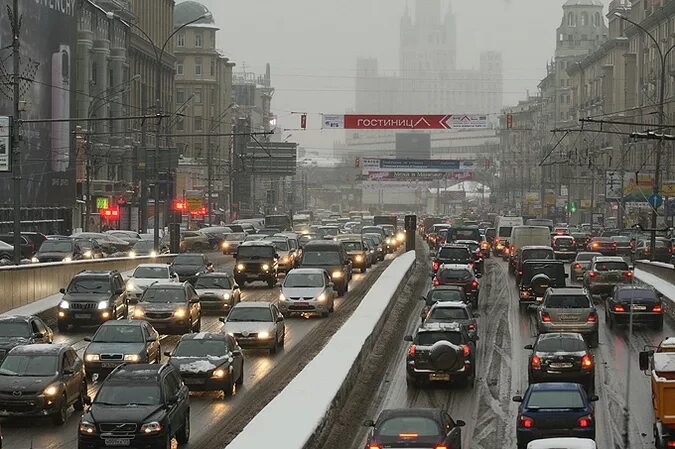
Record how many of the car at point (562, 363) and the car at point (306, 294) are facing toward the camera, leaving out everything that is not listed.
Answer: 1

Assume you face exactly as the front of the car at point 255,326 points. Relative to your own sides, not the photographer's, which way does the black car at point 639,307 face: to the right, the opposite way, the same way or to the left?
the opposite way

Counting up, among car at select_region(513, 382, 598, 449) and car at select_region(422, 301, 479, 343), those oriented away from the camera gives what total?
2

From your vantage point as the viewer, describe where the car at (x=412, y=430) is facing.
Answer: facing away from the viewer

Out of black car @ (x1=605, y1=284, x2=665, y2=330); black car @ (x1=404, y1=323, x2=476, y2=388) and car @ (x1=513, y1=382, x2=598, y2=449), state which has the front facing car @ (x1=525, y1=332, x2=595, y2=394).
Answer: car @ (x1=513, y1=382, x2=598, y2=449)

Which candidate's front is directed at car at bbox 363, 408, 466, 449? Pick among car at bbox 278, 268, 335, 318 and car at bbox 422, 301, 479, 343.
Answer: car at bbox 278, 268, 335, 318

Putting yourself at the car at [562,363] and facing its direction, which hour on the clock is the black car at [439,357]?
The black car is roughly at 9 o'clock from the car.

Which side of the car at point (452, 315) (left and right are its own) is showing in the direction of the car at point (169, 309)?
left

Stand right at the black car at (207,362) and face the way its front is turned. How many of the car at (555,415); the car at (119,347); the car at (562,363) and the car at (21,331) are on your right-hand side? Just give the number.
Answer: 2

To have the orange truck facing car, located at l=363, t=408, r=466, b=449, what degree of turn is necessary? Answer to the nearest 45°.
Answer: approximately 135° to its left

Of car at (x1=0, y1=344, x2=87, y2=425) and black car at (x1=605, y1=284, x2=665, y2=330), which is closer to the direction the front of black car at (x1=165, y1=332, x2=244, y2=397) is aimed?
the car

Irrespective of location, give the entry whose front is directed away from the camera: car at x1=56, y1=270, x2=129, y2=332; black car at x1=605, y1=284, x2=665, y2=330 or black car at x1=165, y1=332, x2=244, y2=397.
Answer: black car at x1=605, y1=284, x2=665, y2=330

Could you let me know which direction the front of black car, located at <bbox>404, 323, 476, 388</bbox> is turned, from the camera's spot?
facing away from the viewer

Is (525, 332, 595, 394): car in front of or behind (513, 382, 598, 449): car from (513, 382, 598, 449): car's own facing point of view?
in front
